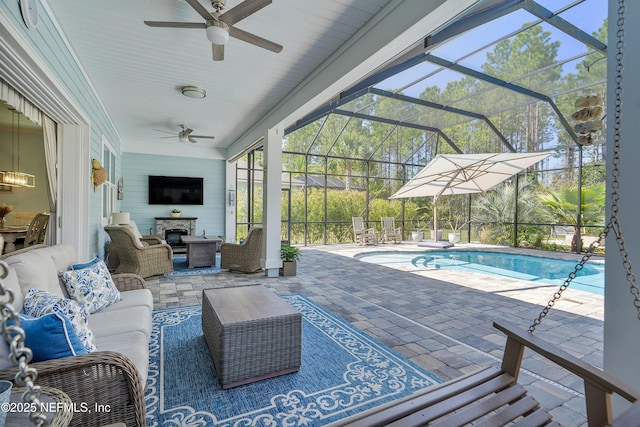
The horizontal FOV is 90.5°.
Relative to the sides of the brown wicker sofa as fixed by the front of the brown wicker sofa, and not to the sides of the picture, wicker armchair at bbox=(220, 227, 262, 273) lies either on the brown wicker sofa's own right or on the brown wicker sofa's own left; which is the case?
on the brown wicker sofa's own left

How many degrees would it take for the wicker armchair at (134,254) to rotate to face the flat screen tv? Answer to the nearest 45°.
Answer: approximately 45° to its left

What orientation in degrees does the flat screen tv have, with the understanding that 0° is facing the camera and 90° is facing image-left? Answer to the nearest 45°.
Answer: approximately 0°

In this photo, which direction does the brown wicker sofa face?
to the viewer's right

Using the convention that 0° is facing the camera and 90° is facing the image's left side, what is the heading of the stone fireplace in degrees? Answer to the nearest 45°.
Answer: approximately 0°

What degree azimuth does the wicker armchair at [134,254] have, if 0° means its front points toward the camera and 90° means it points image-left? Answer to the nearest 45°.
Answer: approximately 225°

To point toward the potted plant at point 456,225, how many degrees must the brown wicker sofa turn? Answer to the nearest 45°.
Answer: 0° — it already faces it

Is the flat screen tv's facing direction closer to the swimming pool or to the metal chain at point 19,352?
the metal chain

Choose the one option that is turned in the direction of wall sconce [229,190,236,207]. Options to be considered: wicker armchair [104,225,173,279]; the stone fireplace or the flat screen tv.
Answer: the wicker armchair

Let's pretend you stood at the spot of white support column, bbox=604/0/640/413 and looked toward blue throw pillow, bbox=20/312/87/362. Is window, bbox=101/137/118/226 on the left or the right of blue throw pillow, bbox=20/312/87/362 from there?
right
